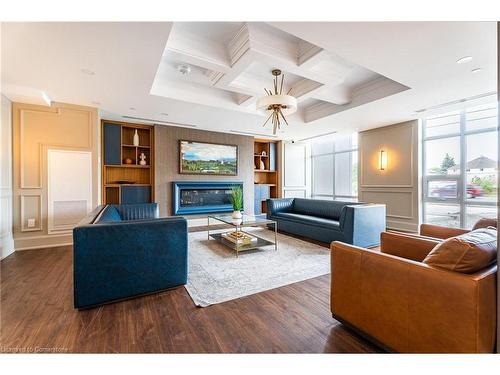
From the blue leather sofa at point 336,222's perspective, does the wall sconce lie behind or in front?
behind

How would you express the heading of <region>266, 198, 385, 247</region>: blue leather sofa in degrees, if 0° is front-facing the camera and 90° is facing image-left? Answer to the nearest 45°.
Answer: approximately 45°

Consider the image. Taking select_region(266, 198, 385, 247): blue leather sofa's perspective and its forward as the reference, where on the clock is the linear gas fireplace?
The linear gas fireplace is roughly at 2 o'clock from the blue leather sofa.

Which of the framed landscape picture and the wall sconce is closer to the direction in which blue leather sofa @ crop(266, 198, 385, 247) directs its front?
the framed landscape picture

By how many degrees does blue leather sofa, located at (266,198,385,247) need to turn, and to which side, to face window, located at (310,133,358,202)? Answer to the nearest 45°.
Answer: approximately 135° to its right

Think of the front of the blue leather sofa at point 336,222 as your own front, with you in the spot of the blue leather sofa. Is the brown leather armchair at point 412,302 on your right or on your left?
on your left

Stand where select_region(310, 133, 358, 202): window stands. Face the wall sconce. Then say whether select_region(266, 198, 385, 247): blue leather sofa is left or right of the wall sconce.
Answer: right
